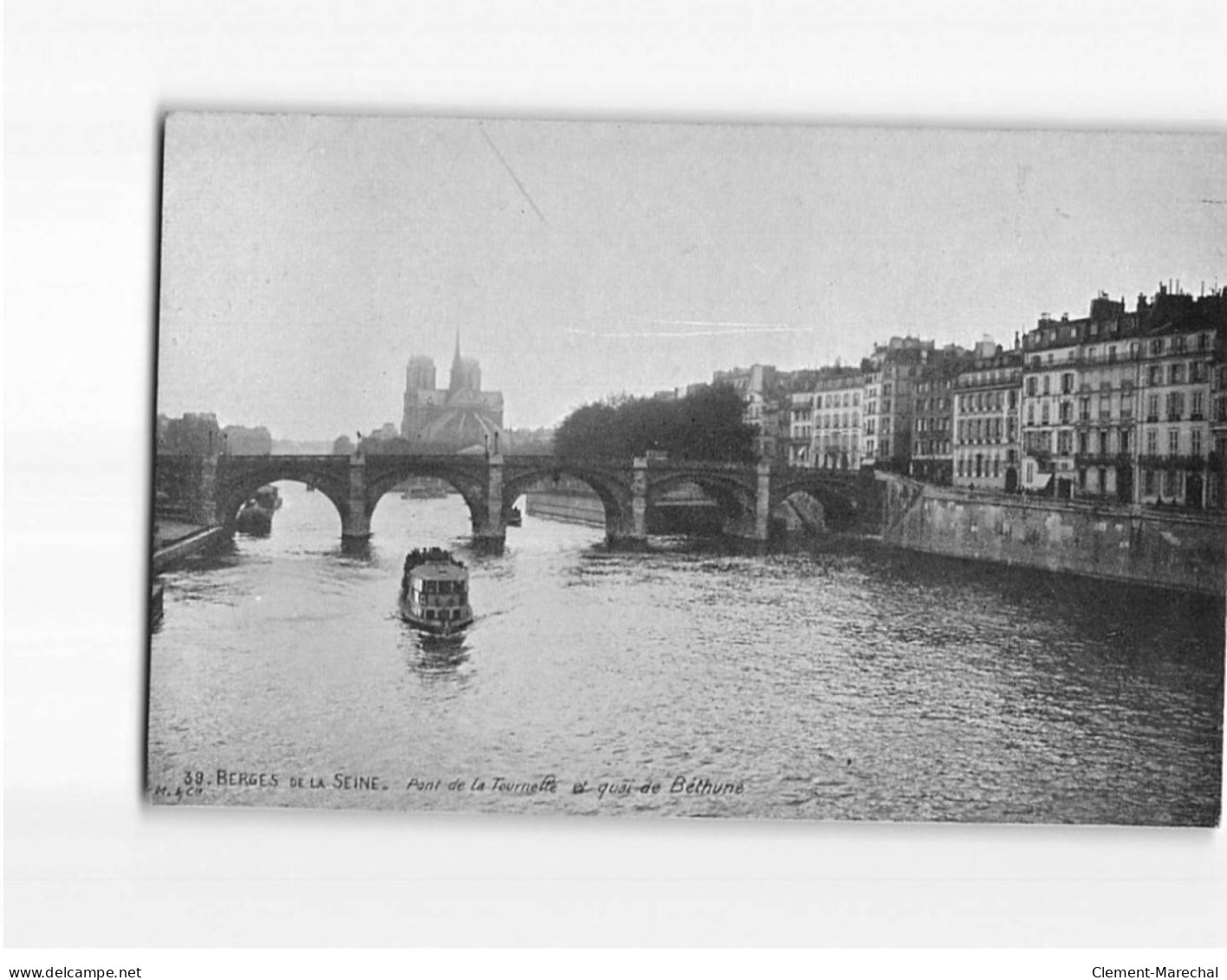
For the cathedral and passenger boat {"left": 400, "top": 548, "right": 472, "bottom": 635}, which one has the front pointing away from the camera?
the cathedral

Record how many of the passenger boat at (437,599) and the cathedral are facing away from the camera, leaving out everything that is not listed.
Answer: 1

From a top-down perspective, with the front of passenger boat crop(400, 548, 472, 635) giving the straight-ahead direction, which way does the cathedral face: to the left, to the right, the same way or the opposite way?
the opposite way

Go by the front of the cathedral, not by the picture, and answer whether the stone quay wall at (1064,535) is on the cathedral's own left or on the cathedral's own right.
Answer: on the cathedral's own right

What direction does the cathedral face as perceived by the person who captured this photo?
facing away from the viewer
